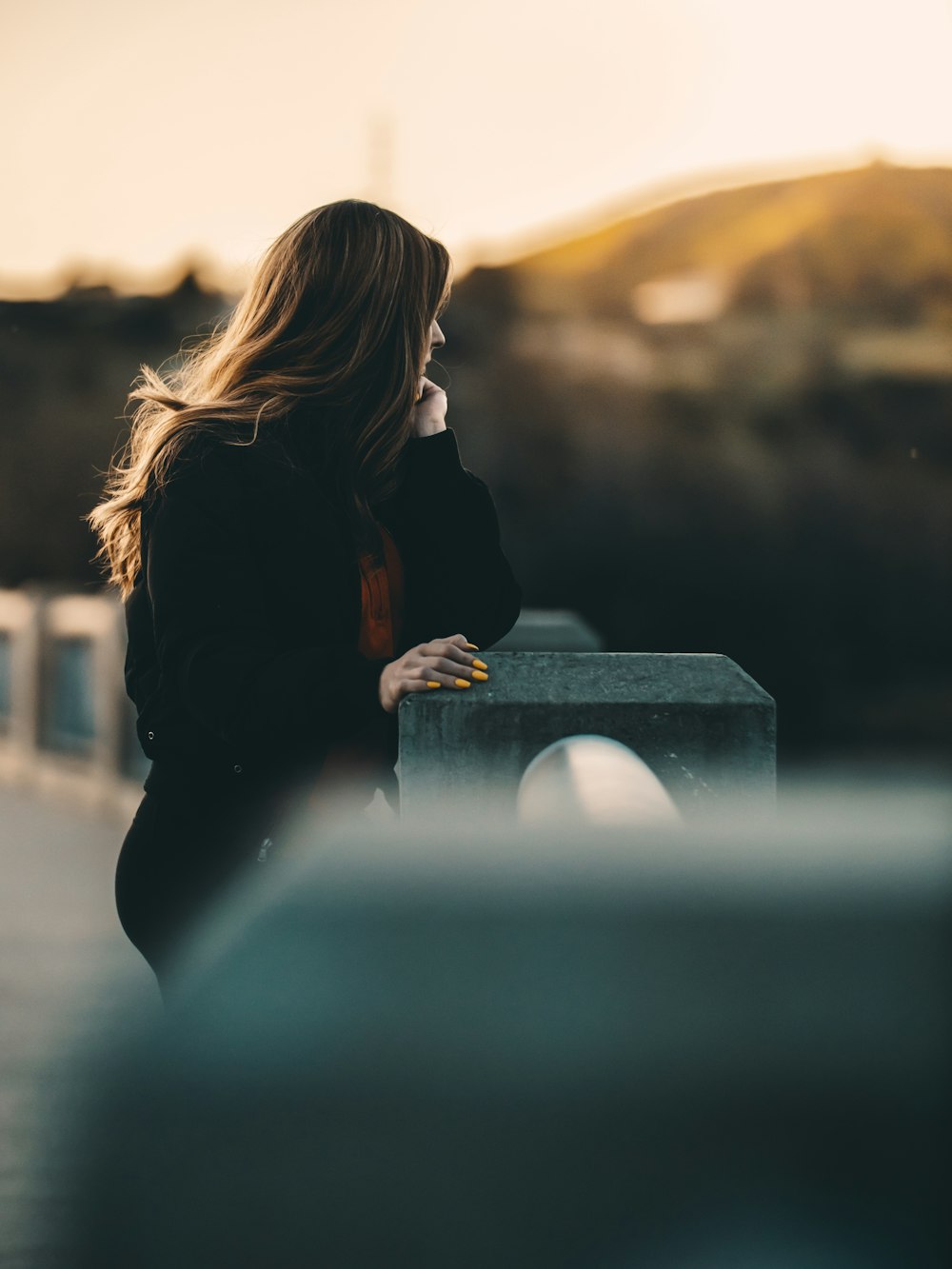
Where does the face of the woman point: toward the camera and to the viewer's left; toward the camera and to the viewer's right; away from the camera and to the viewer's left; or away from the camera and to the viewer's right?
away from the camera and to the viewer's right

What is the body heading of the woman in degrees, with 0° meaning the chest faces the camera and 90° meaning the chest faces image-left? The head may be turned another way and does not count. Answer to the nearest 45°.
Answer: approximately 270°
